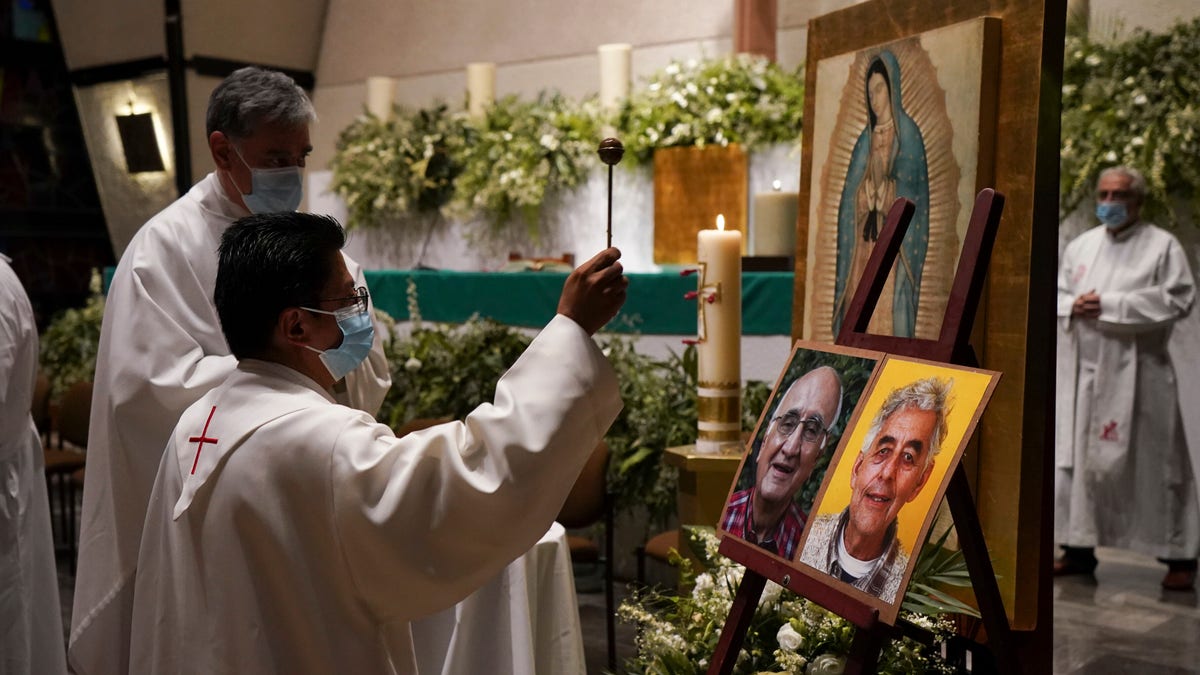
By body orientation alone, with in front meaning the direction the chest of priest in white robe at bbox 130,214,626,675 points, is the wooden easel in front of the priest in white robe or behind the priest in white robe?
in front

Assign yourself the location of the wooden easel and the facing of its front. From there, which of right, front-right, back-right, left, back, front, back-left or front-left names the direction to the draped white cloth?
front-right

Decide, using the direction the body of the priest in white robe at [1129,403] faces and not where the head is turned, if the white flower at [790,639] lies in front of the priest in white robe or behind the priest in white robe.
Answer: in front

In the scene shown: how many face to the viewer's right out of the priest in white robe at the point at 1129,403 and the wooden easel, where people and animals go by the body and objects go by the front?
0

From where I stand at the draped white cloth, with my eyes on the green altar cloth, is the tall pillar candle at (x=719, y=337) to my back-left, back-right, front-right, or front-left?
front-right

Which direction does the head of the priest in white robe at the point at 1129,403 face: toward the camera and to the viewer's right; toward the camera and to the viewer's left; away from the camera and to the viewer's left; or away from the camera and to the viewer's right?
toward the camera and to the viewer's left

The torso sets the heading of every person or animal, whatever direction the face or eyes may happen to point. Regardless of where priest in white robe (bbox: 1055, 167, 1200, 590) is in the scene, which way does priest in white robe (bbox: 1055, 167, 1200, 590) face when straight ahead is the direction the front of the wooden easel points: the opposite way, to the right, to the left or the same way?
the same way

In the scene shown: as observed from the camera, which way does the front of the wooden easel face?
facing the viewer and to the left of the viewer

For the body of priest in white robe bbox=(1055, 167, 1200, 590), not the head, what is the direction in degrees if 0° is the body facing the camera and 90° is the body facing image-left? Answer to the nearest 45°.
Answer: approximately 45°

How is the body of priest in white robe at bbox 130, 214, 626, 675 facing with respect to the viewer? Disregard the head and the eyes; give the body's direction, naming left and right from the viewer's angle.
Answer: facing away from the viewer and to the right of the viewer

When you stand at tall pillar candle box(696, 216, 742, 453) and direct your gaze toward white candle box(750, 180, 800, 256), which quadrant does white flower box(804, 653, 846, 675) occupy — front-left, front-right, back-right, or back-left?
back-right

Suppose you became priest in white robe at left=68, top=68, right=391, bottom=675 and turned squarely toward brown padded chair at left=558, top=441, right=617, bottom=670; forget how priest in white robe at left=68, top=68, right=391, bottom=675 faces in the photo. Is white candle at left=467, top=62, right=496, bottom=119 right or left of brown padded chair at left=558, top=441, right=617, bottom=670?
left

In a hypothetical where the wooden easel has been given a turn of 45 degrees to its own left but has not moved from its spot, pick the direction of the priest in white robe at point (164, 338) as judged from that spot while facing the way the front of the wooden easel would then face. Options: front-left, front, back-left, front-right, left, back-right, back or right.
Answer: right
